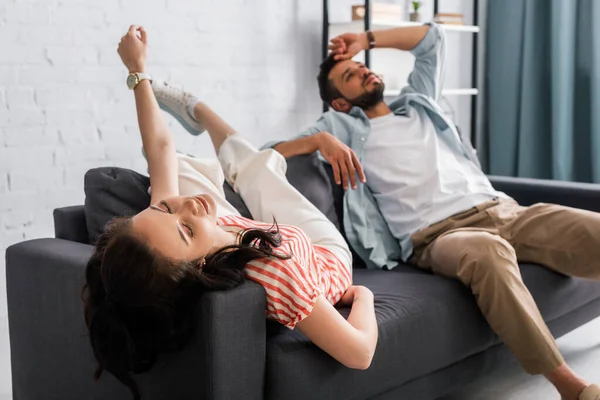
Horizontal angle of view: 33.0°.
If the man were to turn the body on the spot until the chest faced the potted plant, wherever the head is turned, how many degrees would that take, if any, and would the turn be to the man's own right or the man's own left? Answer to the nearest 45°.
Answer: approximately 135° to the man's own left

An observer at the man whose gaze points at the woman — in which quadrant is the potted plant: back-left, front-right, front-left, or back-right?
back-right

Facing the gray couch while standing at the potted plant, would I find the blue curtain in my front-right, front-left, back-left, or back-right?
back-left

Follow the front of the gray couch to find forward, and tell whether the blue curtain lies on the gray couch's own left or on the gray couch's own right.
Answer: on the gray couch's own left

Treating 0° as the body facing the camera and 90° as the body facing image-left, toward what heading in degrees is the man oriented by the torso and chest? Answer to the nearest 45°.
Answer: approximately 315°

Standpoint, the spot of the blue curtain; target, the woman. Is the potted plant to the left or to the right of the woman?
right

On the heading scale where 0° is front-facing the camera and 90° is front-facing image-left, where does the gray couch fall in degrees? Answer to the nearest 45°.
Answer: approximately 315°

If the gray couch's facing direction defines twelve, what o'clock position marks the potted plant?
The potted plant is roughly at 8 o'clock from the gray couch.

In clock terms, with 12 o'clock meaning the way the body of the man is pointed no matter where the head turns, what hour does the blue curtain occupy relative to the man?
The blue curtain is roughly at 8 o'clock from the man.
